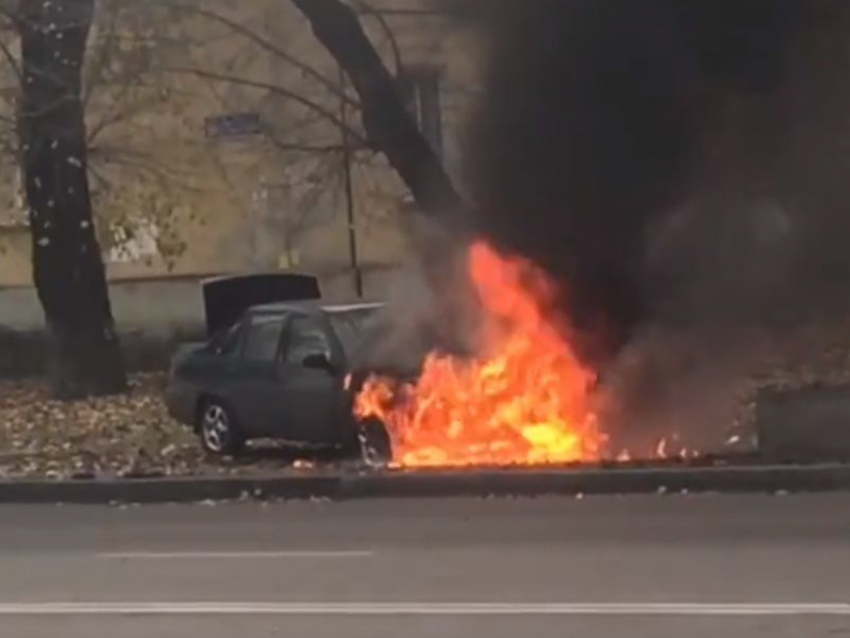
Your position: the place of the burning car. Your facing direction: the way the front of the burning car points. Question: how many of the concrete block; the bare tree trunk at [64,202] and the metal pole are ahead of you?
1

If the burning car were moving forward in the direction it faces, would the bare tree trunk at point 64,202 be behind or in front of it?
behind

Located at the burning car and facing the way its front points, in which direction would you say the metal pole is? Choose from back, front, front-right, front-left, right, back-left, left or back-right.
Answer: back-left

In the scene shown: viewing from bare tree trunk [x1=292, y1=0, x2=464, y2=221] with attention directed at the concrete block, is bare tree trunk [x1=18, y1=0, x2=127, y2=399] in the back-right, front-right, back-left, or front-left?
back-right

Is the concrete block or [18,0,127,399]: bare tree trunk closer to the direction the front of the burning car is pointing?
the concrete block

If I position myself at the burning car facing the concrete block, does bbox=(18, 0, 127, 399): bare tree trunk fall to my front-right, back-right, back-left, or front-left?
back-left

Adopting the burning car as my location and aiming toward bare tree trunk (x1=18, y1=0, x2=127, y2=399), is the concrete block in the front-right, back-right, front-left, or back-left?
back-right

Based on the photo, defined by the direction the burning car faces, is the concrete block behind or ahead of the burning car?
ahead

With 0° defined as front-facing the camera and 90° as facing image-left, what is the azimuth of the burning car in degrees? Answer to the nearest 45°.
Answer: approximately 315°
